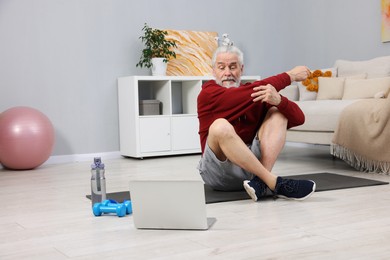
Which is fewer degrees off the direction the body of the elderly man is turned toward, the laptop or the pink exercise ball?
the laptop

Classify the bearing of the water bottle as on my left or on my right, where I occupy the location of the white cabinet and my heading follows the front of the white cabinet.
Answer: on my right

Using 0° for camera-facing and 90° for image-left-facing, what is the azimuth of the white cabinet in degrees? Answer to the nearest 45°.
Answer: approximately 315°

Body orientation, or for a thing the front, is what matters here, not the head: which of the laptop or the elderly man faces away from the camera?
the laptop

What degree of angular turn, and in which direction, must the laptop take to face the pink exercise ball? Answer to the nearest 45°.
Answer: approximately 45° to its left

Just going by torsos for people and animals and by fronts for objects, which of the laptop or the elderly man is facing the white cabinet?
the laptop

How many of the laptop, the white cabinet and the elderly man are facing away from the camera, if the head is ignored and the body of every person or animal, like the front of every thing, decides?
1

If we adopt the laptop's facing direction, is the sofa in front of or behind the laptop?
in front

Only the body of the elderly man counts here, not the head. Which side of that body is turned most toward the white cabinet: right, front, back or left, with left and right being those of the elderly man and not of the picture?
back

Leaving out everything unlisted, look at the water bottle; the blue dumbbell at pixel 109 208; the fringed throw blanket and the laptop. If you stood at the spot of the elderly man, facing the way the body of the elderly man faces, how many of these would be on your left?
1

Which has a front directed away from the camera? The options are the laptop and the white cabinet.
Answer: the laptop

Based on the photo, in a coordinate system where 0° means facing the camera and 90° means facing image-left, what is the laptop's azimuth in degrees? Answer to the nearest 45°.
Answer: approximately 180°

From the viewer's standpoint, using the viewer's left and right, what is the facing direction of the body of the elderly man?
facing the viewer and to the right of the viewer

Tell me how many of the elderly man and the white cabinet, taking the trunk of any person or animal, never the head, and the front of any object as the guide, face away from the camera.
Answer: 0

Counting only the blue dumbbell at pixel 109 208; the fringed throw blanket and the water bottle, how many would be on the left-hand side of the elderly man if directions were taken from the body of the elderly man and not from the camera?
1
